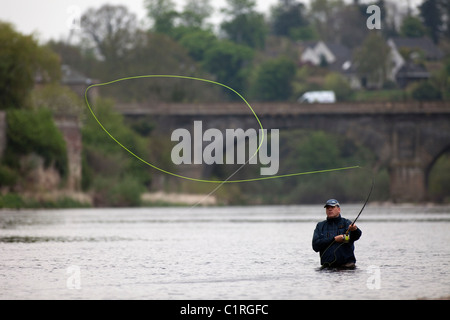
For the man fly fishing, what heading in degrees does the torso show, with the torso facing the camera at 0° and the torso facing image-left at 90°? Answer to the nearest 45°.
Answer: approximately 0°
